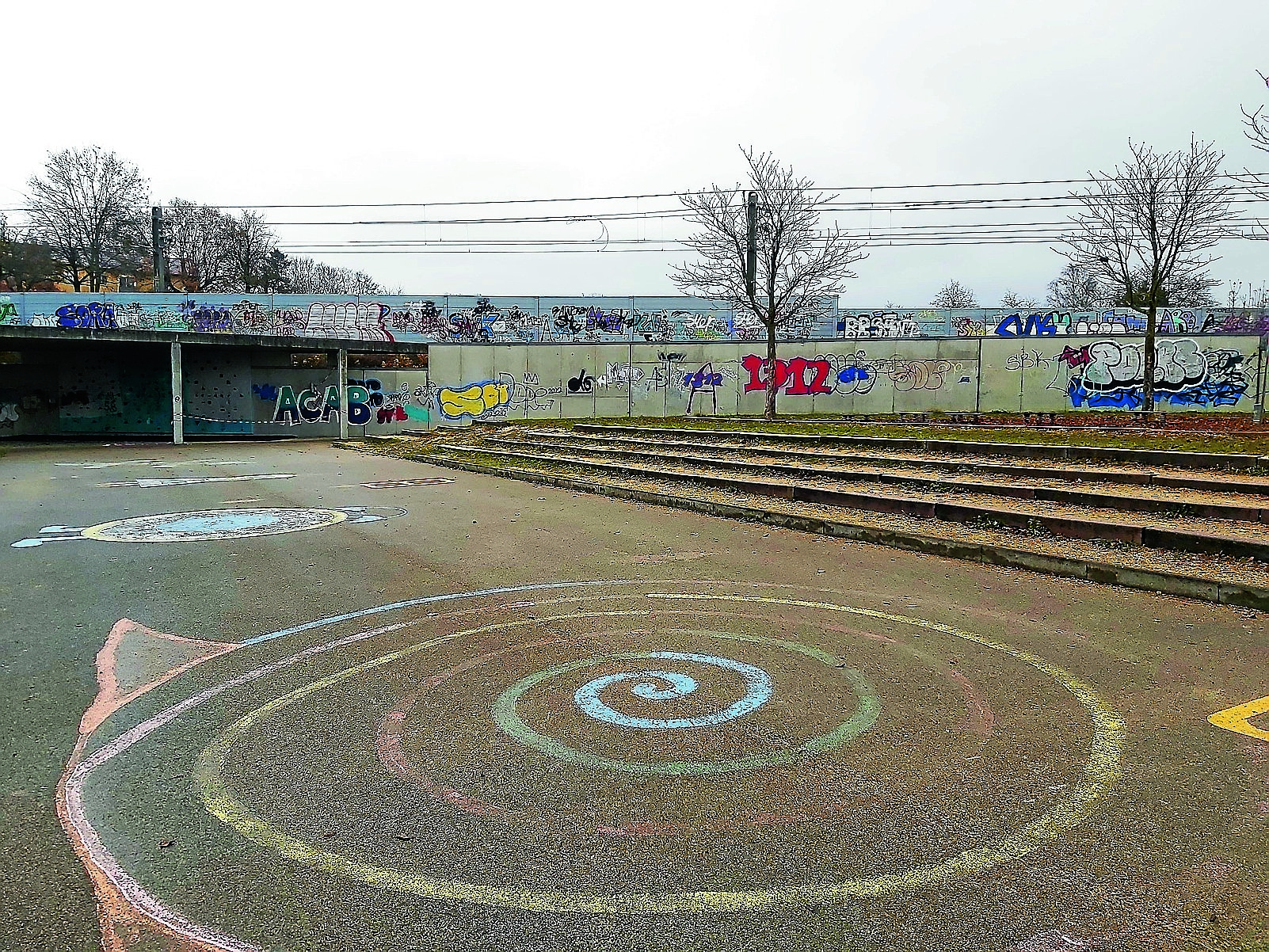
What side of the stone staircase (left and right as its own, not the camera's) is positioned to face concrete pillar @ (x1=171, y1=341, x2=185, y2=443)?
right

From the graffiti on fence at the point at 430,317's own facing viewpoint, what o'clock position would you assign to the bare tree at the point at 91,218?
The bare tree is roughly at 5 o'clock from the graffiti on fence.

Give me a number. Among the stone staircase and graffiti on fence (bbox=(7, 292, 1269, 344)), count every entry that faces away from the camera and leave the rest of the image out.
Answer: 0

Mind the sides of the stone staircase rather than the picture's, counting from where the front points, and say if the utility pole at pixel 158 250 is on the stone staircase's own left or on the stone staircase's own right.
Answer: on the stone staircase's own right

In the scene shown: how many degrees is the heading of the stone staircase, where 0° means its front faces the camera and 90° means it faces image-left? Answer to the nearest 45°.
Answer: approximately 45°

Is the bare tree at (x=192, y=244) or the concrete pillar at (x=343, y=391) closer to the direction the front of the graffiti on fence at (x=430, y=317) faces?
the concrete pillar

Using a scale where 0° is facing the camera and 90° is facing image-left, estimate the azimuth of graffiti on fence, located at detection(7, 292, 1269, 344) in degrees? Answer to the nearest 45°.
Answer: approximately 0°

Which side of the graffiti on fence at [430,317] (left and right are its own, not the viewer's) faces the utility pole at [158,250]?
right
